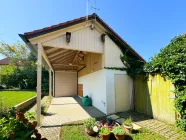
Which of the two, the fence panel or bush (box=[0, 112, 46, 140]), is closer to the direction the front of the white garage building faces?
the bush

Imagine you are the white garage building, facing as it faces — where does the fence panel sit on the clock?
The fence panel is roughly at 10 o'clock from the white garage building.

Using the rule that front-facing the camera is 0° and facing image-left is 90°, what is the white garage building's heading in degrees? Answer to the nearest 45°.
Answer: approximately 0°

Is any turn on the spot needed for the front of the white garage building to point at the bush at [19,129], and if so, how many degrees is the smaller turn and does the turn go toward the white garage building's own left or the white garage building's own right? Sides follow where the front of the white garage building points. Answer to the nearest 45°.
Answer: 0° — it already faces it
